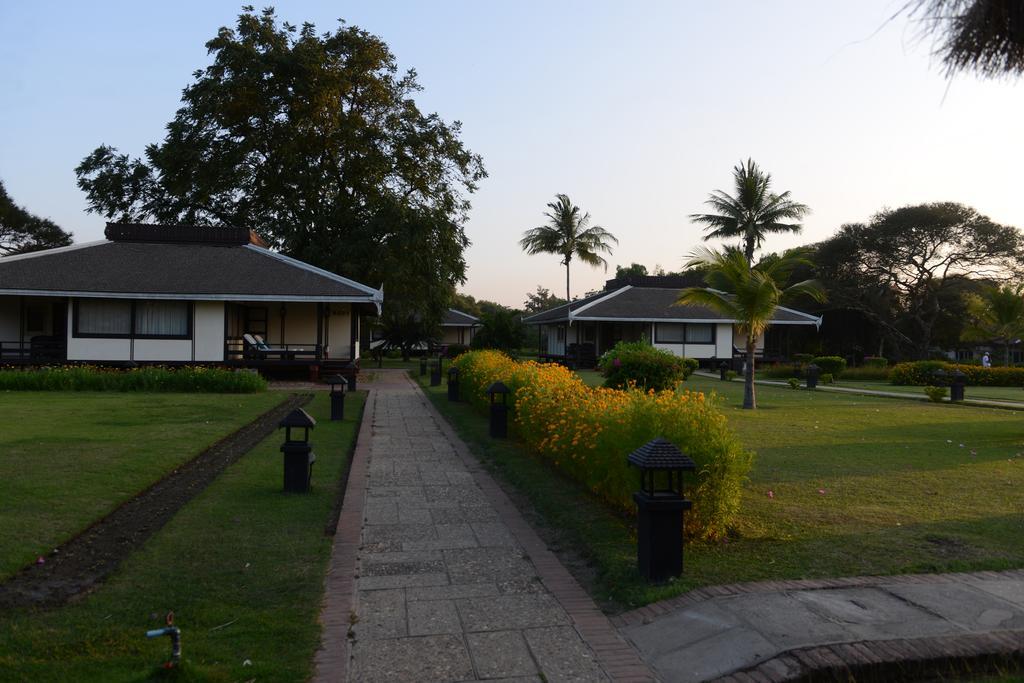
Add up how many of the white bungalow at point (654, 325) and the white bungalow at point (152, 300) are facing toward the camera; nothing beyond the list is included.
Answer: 2

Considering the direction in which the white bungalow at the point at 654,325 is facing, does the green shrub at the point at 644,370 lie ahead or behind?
ahead

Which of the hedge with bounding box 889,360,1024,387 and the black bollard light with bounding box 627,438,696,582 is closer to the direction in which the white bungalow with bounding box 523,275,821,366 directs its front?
the black bollard light

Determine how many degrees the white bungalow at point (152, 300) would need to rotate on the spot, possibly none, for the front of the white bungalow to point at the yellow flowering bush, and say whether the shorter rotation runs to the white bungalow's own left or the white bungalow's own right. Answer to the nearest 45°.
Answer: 0° — it already faces it

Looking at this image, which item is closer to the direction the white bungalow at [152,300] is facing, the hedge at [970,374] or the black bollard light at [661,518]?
the black bollard light

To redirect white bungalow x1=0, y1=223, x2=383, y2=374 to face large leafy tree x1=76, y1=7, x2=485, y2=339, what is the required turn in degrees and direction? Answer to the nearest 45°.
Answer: approximately 135° to its left

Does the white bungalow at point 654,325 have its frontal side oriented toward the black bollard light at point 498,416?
yes

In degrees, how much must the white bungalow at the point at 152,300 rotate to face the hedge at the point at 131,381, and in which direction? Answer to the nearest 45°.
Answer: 0° — it already faces it

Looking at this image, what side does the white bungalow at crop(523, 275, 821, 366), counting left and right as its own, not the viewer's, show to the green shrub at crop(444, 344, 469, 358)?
right

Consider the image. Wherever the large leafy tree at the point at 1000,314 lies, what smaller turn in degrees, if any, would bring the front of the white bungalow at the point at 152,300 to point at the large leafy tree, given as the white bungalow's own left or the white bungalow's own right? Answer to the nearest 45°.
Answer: approximately 90° to the white bungalow's own left

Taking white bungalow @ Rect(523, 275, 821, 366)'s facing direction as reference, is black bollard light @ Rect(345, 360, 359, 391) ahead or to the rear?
ahead

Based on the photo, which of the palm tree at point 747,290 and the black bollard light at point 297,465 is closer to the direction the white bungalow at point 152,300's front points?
the black bollard light

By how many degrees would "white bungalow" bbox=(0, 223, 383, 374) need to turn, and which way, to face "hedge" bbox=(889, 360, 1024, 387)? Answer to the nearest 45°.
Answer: approximately 90° to its left

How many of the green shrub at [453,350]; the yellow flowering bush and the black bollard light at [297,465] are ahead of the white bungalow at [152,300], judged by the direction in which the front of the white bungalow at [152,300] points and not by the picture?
2

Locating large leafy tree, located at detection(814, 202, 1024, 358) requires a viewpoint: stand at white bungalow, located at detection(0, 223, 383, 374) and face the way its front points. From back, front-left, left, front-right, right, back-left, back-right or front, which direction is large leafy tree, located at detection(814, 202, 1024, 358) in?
left

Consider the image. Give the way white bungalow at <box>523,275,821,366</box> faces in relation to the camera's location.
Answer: facing the viewer

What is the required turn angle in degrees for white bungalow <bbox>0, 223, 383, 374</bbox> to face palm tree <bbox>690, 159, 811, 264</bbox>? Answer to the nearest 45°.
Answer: approximately 90° to its left

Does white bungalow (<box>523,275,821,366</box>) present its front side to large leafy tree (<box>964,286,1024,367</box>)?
no

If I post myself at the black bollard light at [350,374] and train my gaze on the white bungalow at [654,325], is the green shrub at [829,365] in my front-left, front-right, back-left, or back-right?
front-right

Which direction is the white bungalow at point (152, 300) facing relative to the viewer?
toward the camera
